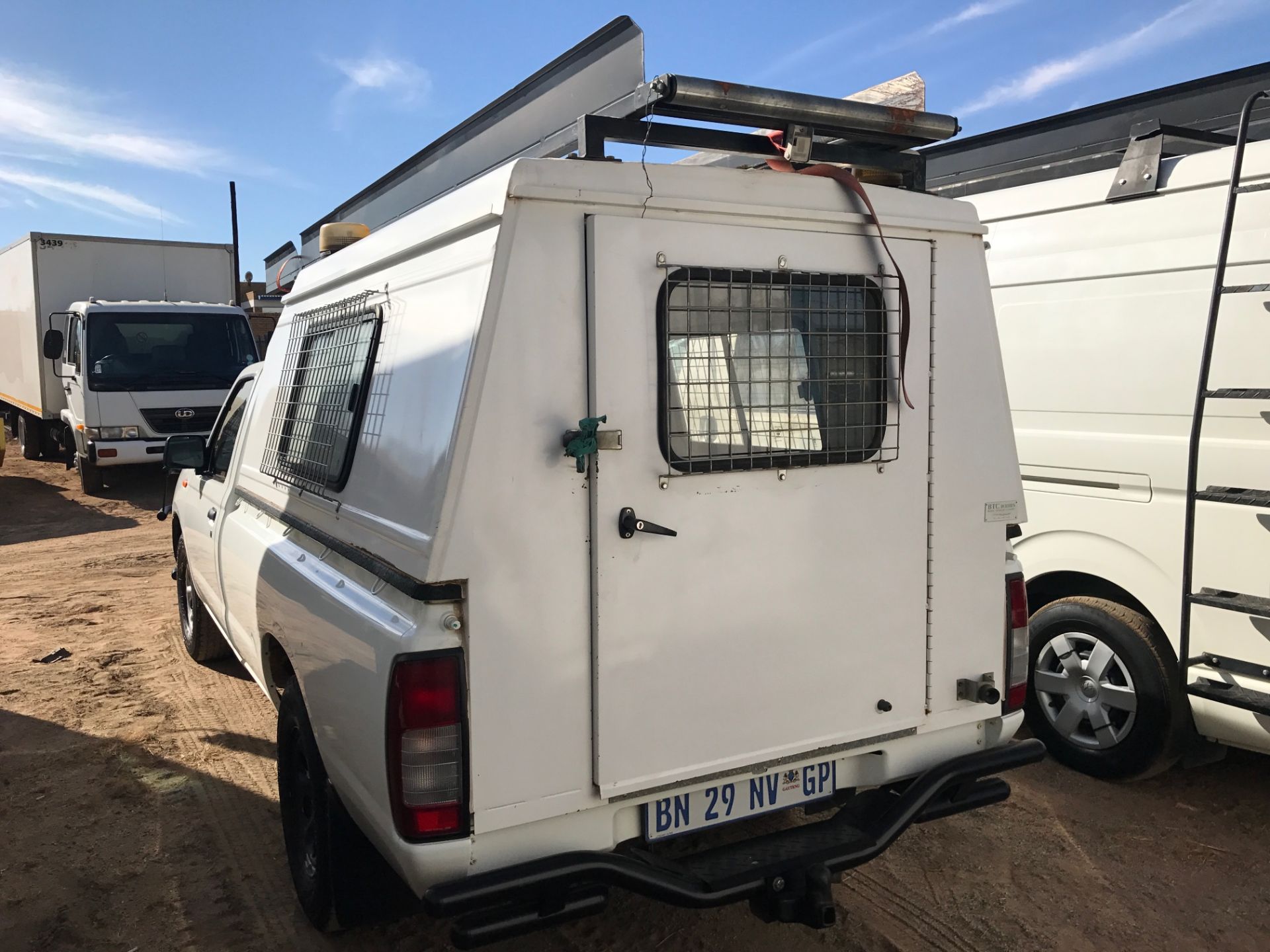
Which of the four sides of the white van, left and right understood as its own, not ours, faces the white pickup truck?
left

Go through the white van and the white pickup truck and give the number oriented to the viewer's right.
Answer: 0

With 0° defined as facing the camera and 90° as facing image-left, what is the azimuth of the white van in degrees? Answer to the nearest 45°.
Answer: approximately 135°

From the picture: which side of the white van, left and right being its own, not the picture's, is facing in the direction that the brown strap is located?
left

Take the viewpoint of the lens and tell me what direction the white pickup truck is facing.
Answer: facing away from the viewer and to the left of the viewer

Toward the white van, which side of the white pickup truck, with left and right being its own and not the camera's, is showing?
right

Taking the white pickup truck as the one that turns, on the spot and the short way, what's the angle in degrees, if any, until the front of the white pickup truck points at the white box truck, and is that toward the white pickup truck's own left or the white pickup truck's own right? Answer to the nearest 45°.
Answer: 0° — it already faces it

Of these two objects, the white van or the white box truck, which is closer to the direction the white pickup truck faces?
the white box truck

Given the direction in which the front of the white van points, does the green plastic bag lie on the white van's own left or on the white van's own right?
on the white van's own left
